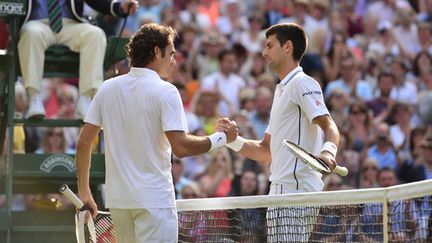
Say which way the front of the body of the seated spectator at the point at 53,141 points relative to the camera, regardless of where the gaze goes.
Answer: toward the camera

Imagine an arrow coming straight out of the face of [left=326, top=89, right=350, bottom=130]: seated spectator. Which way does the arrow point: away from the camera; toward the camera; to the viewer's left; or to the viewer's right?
toward the camera

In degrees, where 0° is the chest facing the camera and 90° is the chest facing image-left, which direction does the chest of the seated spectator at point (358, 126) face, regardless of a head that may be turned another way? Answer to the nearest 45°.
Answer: approximately 0°

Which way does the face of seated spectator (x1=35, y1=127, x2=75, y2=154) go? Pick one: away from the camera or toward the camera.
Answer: toward the camera

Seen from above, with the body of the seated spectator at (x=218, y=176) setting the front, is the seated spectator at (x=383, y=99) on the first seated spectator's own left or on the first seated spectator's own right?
on the first seated spectator's own left

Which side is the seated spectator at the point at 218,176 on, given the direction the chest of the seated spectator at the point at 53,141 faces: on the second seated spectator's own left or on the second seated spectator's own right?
on the second seated spectator's own left

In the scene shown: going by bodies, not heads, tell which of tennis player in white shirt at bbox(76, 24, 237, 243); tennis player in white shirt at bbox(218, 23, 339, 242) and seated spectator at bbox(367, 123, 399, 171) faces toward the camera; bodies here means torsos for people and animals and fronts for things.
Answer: the seated spectator

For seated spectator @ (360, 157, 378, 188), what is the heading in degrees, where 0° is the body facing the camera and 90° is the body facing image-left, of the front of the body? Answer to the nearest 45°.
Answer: approximately 0°

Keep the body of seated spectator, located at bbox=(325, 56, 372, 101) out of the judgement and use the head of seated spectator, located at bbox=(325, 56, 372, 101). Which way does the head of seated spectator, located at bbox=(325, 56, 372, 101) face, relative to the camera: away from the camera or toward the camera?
toward the camera

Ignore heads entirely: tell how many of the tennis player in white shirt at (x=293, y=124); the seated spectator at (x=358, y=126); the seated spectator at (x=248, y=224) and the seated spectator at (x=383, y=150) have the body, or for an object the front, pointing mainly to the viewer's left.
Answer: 1

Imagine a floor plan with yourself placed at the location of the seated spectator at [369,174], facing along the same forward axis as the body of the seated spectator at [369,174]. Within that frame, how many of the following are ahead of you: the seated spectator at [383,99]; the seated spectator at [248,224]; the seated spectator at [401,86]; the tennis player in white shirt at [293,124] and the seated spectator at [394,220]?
3

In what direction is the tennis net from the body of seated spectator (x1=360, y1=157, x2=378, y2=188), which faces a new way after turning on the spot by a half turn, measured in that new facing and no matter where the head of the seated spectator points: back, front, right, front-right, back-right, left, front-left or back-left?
back

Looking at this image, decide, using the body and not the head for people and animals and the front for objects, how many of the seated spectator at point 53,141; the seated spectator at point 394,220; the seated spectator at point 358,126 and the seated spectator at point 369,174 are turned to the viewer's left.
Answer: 0

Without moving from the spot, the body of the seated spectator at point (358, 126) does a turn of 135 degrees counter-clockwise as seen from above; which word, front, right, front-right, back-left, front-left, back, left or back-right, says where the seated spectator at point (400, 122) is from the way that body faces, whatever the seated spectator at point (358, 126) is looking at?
front

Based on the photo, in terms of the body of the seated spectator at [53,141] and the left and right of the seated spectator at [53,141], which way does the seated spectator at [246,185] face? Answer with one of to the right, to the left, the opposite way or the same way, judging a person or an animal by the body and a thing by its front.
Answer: the same way

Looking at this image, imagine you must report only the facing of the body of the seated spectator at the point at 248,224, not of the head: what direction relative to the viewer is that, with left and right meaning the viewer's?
facing the viewer
